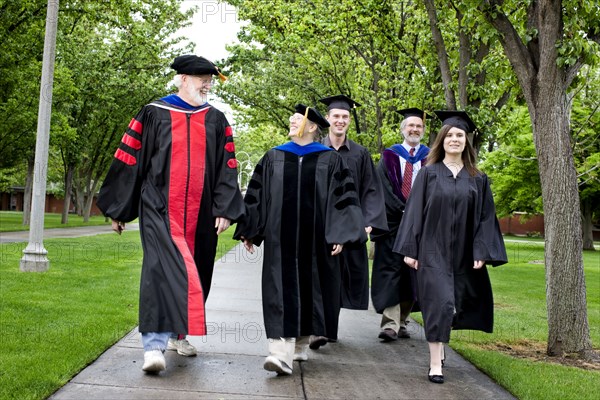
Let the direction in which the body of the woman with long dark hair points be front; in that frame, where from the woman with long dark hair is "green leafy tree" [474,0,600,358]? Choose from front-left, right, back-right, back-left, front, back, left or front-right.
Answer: back-left

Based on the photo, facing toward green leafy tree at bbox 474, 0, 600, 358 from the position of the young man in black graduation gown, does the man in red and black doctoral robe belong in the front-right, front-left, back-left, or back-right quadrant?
back-right

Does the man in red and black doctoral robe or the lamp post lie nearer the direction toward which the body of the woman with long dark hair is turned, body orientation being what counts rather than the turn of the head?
the man in red and black doctoral robe

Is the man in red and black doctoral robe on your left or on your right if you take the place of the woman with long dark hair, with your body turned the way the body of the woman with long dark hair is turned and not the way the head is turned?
on your right

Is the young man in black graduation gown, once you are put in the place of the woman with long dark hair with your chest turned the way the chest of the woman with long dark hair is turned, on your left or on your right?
on your right

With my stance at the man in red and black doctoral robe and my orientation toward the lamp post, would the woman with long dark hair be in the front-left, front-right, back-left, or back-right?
back-right

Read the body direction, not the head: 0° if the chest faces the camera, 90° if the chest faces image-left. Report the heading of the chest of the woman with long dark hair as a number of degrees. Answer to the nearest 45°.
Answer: approximately 0°

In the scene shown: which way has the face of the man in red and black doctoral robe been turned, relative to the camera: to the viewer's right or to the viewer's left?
to the viewer's right
